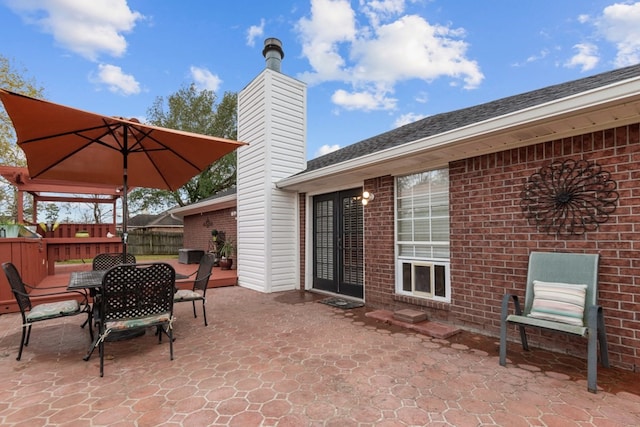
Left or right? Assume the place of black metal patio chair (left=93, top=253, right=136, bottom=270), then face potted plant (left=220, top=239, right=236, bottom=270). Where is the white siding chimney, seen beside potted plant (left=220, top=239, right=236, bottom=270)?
right

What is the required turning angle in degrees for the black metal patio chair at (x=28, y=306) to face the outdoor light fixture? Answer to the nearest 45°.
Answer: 0° — it already faces it

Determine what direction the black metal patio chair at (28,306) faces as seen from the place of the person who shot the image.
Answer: facing to the right of the viewer

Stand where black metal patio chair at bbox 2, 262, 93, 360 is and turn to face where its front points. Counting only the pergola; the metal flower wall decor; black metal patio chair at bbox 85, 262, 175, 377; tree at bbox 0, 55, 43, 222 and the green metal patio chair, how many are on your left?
2

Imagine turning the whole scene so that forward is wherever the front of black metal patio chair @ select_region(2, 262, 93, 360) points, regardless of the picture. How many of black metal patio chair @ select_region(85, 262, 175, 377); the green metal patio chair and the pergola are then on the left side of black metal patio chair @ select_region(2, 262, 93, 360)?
1

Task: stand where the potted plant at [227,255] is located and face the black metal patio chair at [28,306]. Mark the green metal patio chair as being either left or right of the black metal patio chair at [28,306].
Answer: left

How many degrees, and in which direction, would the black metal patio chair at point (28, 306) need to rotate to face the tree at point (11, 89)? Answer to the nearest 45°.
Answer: approximately 90° to its left
